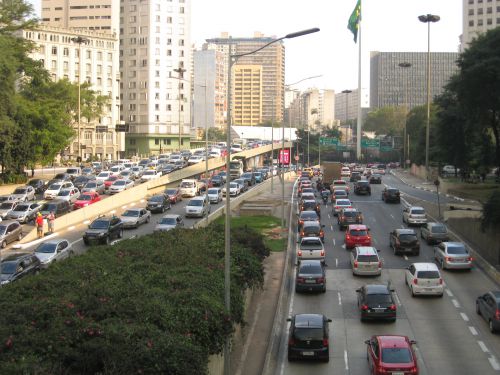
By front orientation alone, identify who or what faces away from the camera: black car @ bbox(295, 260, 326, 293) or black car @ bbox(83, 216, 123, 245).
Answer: black car @ bbox(295, 260, 326, 293)

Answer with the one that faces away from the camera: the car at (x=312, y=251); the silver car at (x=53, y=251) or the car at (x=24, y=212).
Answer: the car at (x=312, y=251)

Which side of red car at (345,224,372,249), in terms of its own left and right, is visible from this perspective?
back

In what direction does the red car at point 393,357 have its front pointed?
away from the camera

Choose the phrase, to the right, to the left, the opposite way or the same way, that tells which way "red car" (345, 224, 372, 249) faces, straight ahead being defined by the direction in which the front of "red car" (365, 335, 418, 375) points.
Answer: the same way

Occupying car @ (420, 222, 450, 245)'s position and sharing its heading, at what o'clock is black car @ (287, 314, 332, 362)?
The black car is roughly at 8 o'clock from the car.

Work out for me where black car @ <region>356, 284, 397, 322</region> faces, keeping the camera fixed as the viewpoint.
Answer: facing away from the viewer

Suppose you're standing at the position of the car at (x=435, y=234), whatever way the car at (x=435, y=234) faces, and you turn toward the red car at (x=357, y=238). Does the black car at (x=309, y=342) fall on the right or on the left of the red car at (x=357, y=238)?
left

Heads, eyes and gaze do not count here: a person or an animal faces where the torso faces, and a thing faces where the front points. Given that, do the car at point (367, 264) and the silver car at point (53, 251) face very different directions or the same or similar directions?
very different directions

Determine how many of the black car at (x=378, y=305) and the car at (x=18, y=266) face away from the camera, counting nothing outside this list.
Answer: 1

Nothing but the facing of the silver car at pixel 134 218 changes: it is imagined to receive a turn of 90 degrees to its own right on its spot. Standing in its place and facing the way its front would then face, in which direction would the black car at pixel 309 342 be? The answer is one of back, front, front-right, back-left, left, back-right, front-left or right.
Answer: back-left

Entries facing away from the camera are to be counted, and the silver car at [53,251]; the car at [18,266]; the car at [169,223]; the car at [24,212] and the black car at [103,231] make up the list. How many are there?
0

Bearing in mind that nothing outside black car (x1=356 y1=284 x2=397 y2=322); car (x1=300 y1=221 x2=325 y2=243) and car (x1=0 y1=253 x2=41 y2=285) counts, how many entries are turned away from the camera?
2

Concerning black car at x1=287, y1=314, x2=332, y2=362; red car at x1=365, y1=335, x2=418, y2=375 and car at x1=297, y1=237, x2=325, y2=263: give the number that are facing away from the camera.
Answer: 3

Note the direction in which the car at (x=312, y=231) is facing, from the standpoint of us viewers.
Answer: facing away from the viewer

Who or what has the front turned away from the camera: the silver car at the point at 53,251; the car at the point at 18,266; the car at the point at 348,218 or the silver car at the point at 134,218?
the car at the point at 348,218

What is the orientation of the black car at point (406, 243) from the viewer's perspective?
away from the camera

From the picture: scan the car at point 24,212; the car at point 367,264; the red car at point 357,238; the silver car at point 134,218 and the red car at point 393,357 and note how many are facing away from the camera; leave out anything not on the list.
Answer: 3

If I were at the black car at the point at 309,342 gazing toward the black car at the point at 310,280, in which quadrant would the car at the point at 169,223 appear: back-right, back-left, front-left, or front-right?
front-left

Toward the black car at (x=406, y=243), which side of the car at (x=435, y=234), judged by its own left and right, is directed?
left
